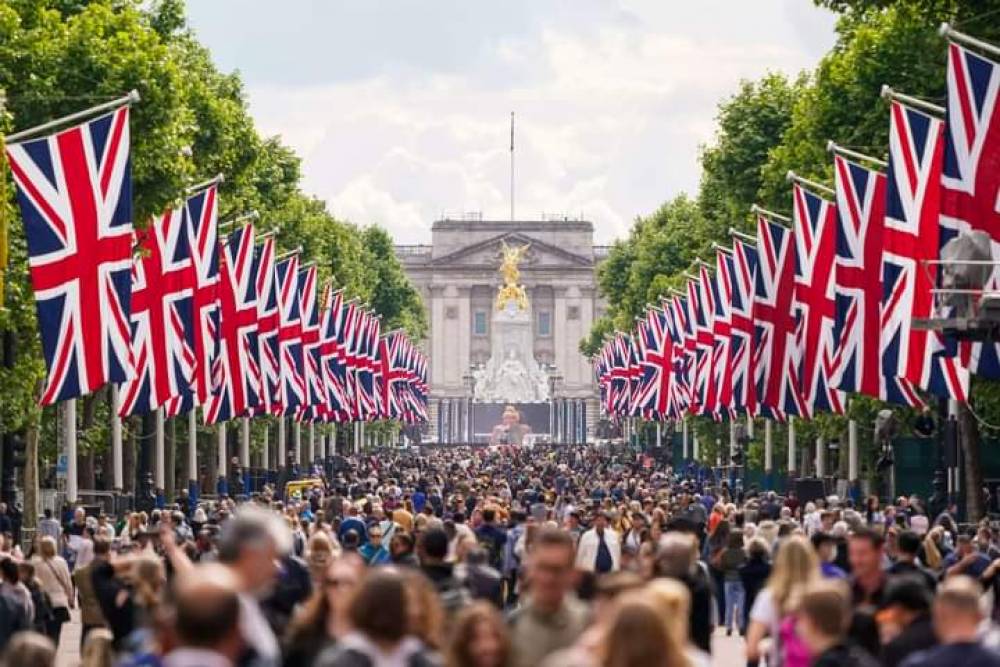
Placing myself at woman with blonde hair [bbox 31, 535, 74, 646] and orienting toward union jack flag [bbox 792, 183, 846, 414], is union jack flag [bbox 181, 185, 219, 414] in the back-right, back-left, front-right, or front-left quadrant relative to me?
front-left

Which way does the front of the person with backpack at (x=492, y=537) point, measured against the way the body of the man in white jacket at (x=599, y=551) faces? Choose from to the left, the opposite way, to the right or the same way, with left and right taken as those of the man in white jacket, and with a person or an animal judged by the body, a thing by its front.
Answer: the opposite way

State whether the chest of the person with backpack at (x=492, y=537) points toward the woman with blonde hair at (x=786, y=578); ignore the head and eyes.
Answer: no

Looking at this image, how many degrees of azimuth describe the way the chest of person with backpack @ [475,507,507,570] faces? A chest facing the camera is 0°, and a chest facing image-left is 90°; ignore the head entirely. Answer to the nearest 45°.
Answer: approximately 180°

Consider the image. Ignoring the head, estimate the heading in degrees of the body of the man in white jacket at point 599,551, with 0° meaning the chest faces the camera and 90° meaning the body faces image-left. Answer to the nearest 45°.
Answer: approximately 0°

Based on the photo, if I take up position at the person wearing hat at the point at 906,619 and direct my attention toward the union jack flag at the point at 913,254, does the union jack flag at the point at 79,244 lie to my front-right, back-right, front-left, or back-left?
front-left
